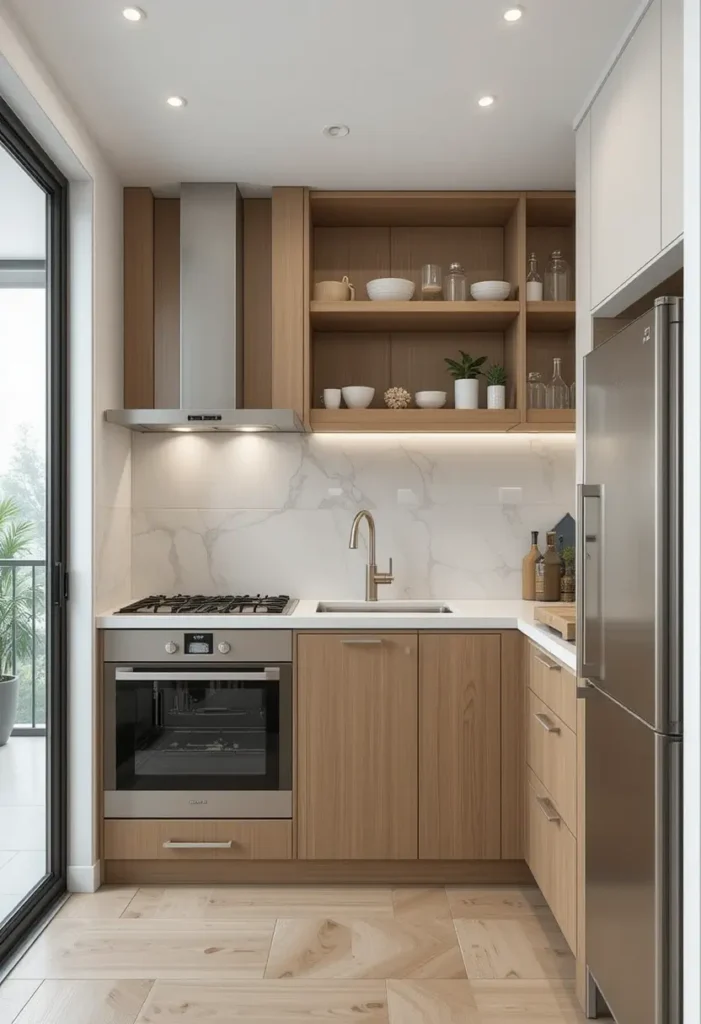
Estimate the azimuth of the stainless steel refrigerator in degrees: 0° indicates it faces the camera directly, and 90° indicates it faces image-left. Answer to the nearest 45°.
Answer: approximately 90°

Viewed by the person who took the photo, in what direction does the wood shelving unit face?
facing the viewer

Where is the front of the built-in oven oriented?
toward the camera

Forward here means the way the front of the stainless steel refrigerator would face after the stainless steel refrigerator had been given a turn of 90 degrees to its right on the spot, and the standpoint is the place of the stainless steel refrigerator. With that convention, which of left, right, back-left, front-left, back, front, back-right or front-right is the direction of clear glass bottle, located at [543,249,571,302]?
front

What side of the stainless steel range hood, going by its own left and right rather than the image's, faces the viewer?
front

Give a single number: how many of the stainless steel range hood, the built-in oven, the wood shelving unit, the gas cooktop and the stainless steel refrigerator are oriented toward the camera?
4

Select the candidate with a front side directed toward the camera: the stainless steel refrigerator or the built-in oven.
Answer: the built-in oven

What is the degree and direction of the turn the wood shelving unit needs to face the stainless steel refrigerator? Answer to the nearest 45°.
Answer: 0° — it already faces it

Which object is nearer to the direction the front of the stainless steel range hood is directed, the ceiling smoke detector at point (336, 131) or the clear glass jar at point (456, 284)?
the ceiling smoke detector

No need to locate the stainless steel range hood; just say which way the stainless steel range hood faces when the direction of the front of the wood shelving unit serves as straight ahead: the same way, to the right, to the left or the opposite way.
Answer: the same way
